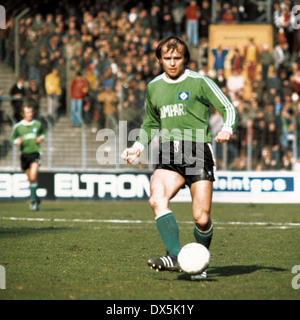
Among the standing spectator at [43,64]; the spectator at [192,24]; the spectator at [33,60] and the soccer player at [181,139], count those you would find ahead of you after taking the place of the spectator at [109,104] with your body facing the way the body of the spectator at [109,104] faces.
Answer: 1

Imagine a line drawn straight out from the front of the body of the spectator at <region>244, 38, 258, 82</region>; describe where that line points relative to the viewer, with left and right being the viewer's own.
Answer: facing the viewer

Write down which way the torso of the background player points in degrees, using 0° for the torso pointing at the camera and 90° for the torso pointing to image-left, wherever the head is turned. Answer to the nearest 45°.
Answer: approximately 0°

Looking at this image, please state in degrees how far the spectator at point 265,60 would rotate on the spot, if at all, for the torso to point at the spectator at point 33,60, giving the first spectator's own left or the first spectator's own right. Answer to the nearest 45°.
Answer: approximately 90° to the first spectator's own right

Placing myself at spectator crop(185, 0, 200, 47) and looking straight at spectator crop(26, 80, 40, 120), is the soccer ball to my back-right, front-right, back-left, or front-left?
front-left

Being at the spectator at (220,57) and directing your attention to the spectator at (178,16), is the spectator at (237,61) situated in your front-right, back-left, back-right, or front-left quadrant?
back-right

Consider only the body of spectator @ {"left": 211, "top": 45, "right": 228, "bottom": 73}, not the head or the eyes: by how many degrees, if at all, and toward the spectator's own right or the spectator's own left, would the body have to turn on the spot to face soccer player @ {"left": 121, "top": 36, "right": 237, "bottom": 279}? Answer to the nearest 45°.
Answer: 0° — they already face them

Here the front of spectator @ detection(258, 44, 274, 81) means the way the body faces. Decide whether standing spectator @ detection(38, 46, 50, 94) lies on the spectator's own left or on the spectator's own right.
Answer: on the spectator's own right
